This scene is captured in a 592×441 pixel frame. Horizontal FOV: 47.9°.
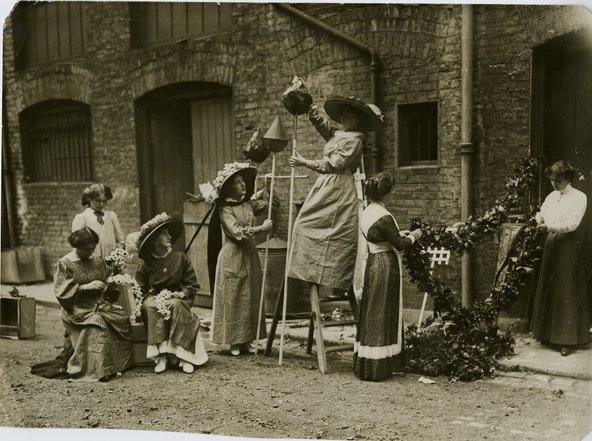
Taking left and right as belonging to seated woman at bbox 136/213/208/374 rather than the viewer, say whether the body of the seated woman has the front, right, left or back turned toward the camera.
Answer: front

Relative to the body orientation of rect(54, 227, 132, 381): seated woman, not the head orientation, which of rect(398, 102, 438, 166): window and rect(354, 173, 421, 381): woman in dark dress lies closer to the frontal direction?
the woman in dark dress

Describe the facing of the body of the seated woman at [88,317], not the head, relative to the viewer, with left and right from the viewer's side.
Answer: facing the viewer and to the right of the viewer

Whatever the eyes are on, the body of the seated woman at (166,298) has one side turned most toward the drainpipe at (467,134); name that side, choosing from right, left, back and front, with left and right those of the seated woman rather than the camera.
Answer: left

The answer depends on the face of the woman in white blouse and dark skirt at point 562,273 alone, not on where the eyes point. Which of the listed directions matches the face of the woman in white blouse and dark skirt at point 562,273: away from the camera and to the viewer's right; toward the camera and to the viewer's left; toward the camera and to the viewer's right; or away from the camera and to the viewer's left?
toward the camera and to the viewer's left

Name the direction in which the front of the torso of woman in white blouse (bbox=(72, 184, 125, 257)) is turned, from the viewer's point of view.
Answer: toward the camera

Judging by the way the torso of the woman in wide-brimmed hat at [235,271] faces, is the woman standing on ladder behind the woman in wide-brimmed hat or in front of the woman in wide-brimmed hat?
in front

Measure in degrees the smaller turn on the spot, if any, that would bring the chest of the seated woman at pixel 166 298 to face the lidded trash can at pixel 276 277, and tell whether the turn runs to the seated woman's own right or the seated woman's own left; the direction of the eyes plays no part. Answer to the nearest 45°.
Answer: approximately 135° to the seated woman's own left

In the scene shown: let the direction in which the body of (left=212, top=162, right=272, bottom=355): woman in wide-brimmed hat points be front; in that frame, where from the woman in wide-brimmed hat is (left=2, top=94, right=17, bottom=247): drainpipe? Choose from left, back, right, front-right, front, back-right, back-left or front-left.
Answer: back

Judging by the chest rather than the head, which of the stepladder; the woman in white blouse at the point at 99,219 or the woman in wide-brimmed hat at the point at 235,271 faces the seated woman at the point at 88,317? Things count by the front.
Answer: the woman in white blouse

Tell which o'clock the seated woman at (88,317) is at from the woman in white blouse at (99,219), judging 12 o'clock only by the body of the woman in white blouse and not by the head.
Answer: The seated woman is roughly at 12 o'clock from the woman in white blouse.

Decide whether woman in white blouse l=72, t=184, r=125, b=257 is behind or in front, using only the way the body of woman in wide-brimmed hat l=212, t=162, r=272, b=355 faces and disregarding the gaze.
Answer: behind

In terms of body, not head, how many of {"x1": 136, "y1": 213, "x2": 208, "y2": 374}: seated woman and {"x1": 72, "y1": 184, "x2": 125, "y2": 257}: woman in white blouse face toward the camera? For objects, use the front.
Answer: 2
